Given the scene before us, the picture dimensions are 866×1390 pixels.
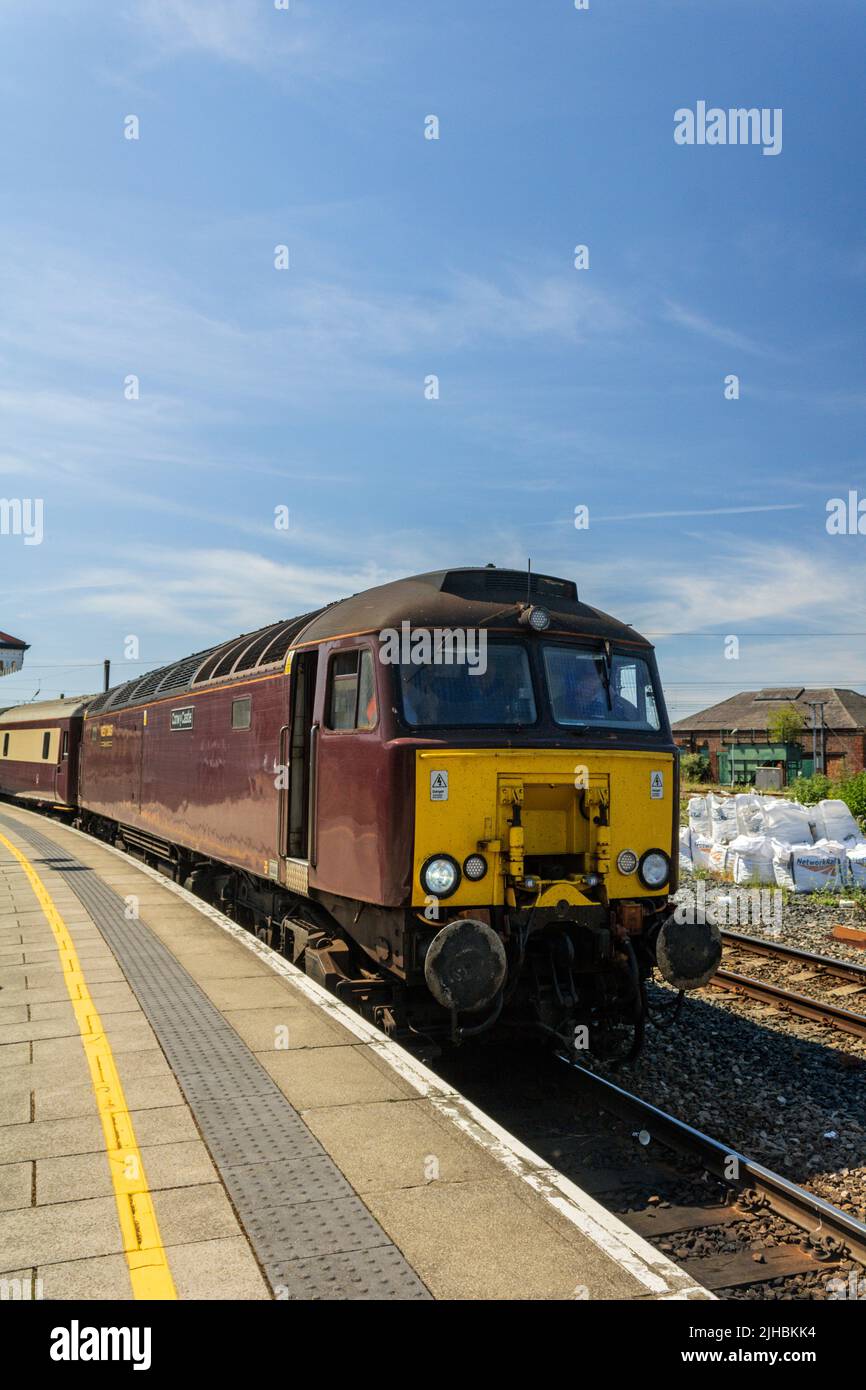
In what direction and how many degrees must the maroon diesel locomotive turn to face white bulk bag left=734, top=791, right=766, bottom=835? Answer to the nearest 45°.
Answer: approximately 90° to its left

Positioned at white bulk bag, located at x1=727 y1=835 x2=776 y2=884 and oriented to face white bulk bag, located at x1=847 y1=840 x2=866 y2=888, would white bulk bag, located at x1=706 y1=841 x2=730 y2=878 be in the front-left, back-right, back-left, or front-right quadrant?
back-left

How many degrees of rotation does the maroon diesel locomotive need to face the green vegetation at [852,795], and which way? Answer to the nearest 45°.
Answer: approximately 90° to its left

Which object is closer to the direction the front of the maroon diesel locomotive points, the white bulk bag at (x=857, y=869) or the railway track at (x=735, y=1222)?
the railway track

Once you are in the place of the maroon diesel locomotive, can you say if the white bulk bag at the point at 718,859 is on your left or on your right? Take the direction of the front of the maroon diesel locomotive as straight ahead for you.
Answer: on your left

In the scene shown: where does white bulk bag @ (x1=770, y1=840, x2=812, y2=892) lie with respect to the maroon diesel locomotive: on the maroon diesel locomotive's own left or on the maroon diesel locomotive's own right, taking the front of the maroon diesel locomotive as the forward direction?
on the maroon diesel locomotive's own left

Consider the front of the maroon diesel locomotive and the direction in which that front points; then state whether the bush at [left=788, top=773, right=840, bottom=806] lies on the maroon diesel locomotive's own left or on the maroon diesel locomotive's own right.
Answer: on the maroon diesel locomotive's own left

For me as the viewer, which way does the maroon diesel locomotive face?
facing the viewer and to the right of the viewer

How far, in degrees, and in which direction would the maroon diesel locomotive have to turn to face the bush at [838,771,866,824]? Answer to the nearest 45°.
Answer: approximately 90° to its left

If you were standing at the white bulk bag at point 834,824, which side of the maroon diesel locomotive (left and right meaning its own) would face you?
left

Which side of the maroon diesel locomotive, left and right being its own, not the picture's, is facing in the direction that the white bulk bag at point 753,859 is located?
left

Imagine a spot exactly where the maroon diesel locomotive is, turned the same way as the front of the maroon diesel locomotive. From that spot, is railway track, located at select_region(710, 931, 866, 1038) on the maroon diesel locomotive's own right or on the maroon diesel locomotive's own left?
on the maroon diesel locomotive's own left
